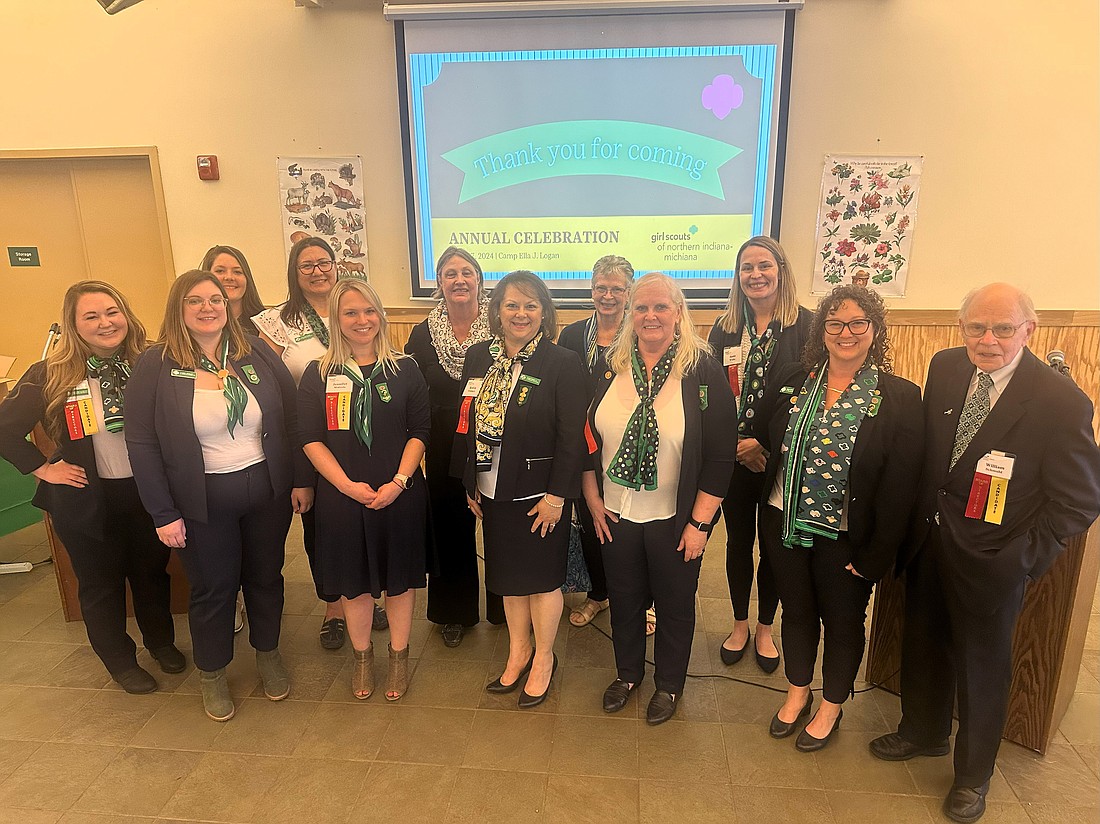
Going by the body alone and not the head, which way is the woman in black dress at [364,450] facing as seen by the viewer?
toward the camera

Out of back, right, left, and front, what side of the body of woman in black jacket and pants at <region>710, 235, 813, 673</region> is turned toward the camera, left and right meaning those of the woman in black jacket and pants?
front

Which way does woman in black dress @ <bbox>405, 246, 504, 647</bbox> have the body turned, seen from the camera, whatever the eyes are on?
toward the camera

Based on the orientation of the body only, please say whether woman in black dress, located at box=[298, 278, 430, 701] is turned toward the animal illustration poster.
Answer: no

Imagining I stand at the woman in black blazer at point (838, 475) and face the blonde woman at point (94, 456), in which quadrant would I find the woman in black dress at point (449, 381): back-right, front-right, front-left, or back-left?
front-right

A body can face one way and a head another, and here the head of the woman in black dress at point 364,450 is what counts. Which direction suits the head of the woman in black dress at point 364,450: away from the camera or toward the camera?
toward the camera

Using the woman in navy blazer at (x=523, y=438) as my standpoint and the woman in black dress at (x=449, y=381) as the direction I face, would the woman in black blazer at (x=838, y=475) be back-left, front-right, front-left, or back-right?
back-right

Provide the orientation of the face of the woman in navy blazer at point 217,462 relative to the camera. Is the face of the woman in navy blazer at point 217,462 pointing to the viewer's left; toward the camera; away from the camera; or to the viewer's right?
toward the camera

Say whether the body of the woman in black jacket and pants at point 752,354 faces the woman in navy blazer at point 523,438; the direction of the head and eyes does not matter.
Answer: no

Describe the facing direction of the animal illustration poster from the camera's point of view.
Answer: facing the viewer

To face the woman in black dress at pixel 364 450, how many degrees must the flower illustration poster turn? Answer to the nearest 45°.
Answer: approximately 45° to its right
